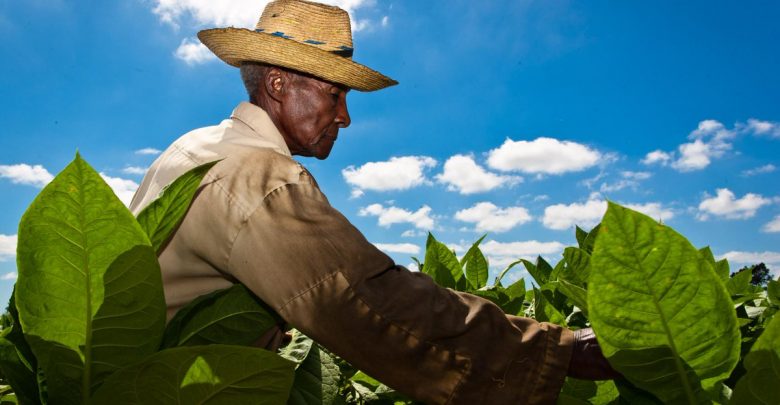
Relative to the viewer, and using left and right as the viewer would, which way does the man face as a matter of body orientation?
facing to the right of the viewer

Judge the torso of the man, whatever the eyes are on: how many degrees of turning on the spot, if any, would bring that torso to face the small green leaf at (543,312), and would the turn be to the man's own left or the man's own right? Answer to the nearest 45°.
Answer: approximately 45° to the man's own left

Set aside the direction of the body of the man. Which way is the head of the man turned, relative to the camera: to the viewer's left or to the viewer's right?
to the viewer's right
